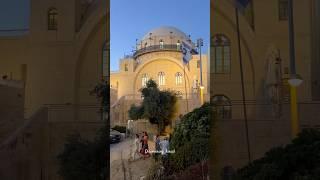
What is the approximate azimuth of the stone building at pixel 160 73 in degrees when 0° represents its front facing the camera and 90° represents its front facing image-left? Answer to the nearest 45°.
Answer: approximately 0°
